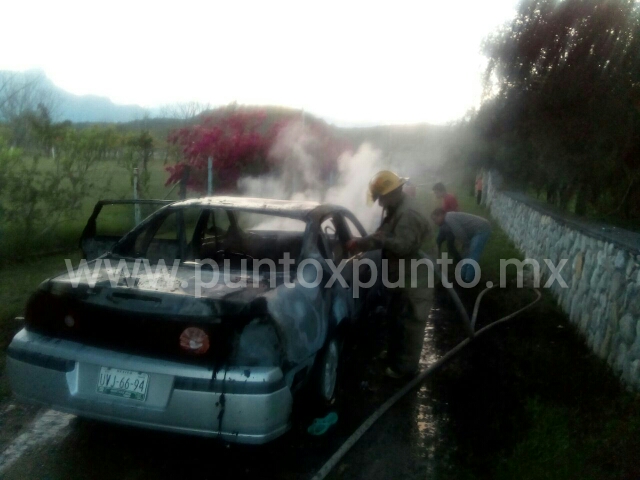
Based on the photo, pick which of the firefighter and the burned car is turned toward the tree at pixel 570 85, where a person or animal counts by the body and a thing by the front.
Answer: the burned car

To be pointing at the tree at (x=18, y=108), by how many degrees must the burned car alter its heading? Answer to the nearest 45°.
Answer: approximately 45° to its left

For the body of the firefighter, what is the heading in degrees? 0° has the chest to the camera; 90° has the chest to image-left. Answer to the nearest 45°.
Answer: approximately 90°

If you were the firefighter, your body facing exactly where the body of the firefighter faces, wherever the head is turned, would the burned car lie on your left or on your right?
on your left

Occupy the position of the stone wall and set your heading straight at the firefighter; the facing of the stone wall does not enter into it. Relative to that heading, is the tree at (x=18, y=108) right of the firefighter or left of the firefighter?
right

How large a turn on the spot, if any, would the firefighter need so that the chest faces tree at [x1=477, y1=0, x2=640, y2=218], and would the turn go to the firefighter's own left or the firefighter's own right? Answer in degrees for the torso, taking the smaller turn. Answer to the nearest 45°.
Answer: approximately 90° to the firefighter's own right

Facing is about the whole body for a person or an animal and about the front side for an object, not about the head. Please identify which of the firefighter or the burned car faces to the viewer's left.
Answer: the firefighter

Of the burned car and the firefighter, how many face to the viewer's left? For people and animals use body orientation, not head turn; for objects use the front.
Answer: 1

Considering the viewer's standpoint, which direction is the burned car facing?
facing away from the viewer and to the right of the viewer
